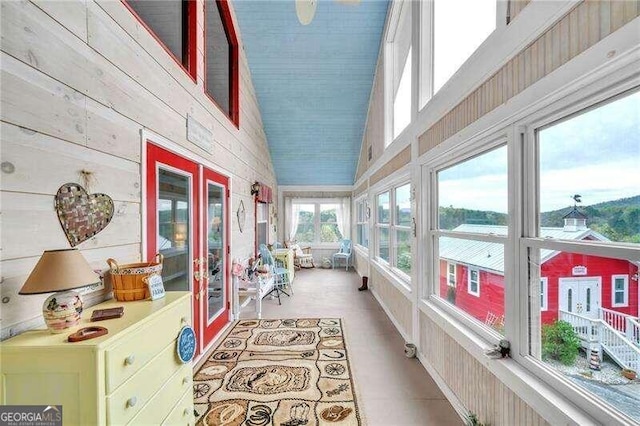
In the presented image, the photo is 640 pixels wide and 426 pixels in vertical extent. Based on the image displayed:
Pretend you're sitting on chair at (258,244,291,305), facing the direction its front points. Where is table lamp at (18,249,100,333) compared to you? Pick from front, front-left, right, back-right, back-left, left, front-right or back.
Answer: right

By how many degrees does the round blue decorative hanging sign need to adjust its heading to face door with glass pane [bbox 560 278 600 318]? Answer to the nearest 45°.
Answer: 0° — it already faces it

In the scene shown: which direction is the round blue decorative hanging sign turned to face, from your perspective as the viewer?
facing the viewer and to the right of the viewer

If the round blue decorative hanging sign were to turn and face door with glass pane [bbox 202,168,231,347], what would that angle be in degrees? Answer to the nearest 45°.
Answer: approximately 135° to its left

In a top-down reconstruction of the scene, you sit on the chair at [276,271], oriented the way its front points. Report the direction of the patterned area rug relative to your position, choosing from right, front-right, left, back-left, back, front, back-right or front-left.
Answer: right

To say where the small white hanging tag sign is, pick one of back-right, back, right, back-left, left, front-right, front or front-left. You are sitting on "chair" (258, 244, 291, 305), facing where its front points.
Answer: right

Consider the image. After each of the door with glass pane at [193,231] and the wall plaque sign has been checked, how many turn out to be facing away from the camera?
0

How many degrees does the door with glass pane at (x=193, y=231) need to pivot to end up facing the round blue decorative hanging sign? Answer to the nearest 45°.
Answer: approximately 45° to its right

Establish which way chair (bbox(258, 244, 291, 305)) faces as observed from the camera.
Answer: facing to the right of the viewer

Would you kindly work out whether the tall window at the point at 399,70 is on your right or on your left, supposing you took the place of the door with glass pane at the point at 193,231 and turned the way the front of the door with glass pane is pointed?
on your left
